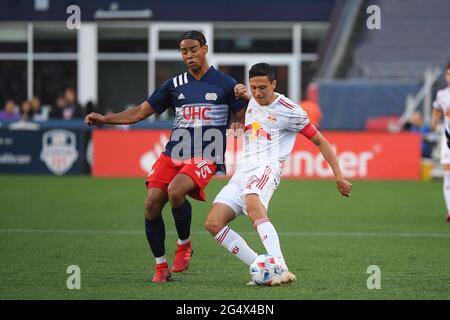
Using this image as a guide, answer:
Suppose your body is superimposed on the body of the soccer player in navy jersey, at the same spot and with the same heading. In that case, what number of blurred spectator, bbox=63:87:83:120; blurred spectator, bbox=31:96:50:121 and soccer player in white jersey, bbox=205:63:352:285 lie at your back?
2

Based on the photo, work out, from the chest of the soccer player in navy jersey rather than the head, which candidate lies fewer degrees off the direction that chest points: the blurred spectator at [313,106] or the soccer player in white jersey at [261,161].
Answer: the soccer player in white jersey

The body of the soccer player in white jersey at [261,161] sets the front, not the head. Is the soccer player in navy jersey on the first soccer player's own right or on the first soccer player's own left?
on the first soccer player's own right

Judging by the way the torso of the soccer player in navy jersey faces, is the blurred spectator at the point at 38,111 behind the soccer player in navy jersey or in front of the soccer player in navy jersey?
behind

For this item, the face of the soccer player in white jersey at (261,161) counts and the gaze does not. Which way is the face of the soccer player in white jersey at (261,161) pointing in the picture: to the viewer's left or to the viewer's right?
to the viewer's left

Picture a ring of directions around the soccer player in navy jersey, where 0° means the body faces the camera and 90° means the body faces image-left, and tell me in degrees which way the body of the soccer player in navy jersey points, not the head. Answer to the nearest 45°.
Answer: approximately 0°

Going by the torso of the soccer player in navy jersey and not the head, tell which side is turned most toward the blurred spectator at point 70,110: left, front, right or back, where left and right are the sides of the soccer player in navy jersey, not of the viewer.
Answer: back

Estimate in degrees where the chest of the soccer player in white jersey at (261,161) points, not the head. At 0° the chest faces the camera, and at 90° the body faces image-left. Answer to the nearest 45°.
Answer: approximately 45°

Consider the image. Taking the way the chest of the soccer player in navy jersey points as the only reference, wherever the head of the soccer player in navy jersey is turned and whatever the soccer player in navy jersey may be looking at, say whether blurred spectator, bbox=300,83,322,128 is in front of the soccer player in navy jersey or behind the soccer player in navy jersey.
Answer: behind
